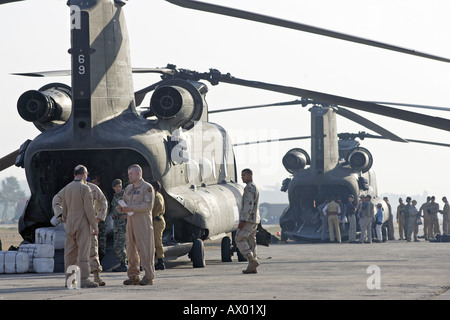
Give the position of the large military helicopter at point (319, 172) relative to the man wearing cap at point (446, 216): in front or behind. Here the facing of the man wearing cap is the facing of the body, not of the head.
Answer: in front

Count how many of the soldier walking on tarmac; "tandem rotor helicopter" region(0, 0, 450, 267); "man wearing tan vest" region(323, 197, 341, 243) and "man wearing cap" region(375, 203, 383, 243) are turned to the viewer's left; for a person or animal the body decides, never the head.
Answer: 2

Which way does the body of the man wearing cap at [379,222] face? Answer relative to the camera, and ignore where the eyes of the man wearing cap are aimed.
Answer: to the viewer's left

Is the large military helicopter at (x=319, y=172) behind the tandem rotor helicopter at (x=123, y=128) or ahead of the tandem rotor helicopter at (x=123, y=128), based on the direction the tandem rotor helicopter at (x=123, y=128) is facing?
ahead

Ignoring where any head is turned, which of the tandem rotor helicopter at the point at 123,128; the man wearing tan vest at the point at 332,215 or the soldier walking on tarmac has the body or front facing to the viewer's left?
the soldier walking on tarmac

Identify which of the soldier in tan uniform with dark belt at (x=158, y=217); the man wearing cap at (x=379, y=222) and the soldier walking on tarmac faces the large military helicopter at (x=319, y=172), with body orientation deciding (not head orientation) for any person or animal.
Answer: the man wearing cap
